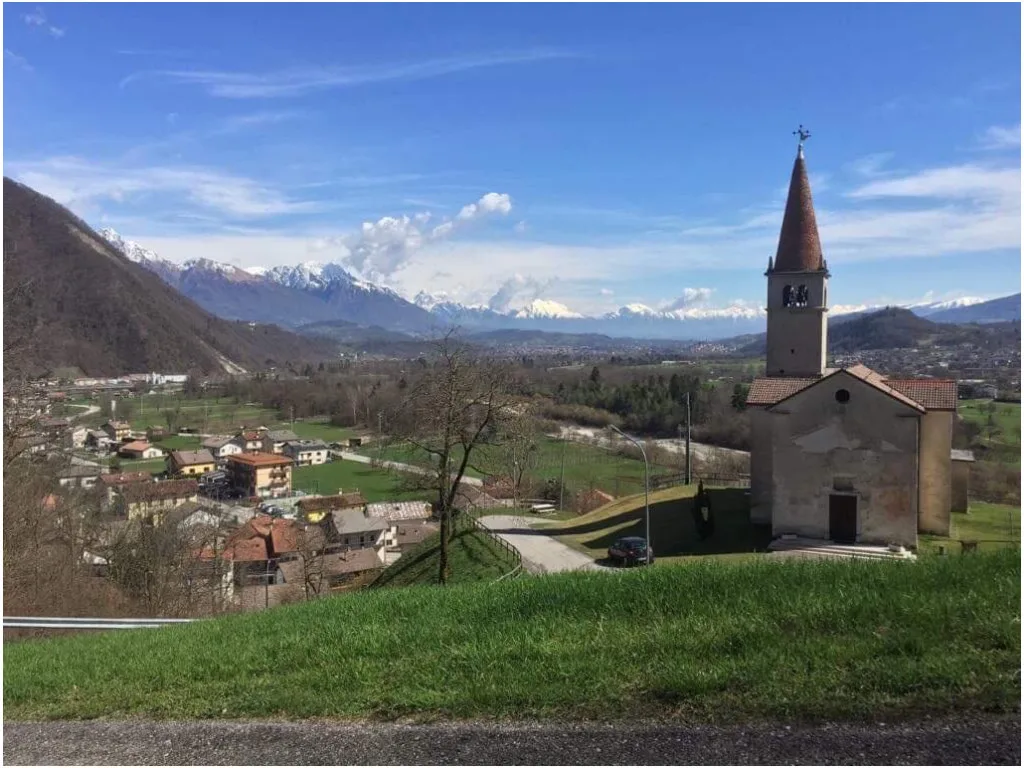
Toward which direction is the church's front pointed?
toward the camera

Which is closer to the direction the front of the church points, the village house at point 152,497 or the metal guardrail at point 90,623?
the metal guardrail

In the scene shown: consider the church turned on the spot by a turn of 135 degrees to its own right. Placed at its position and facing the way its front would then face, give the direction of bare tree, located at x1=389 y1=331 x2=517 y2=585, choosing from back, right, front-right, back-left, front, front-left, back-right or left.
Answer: left

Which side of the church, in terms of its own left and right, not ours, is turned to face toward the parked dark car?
right

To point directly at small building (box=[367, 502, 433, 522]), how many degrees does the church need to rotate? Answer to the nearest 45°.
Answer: approximately 135° to its right

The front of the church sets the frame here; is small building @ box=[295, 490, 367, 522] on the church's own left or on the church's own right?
on the church's own right

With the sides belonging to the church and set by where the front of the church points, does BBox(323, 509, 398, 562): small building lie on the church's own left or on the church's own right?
on the church's own right

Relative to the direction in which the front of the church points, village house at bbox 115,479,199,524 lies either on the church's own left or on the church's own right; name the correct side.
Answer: on the church's own right

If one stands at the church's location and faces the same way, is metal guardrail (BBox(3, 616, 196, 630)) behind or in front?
in front
